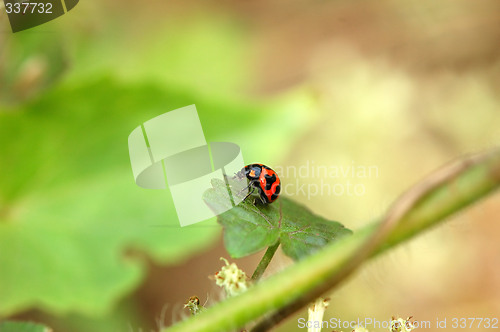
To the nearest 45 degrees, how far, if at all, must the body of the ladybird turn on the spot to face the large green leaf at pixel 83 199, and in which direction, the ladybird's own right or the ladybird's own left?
approximately 45° to the ladybird's own right

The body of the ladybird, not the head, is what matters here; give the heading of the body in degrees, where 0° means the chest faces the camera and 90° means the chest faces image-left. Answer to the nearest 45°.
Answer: approximately 90°
